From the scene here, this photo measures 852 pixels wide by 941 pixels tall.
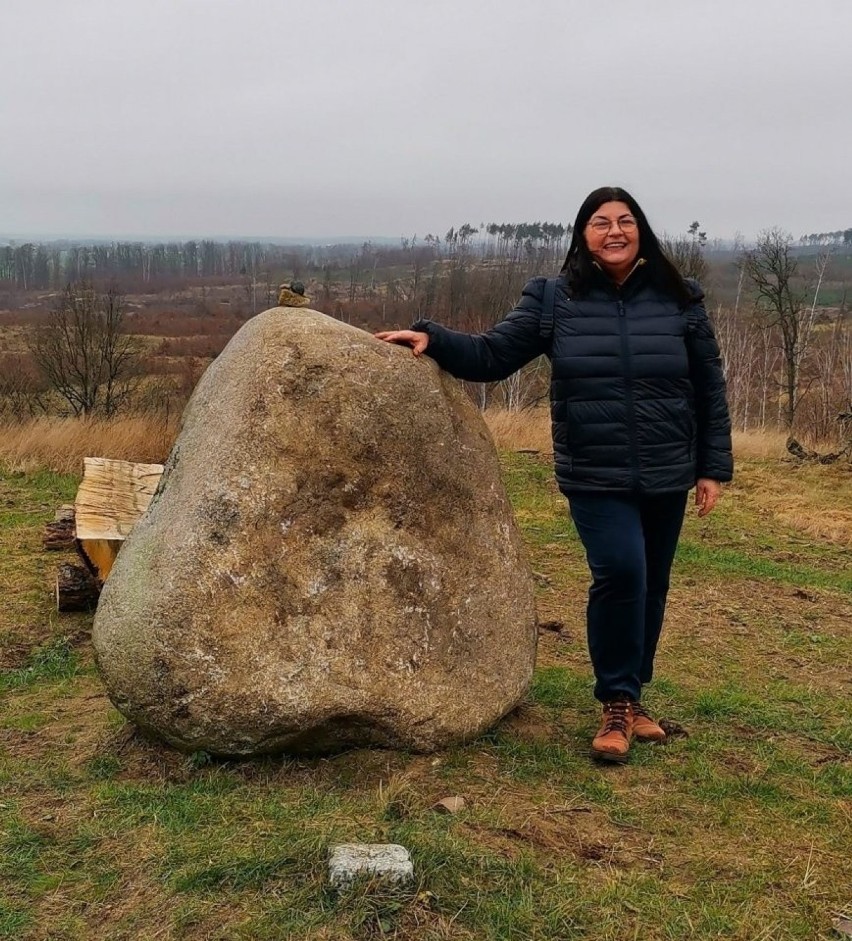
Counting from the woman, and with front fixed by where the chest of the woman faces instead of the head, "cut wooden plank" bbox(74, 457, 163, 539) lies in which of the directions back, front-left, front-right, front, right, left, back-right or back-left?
back-right

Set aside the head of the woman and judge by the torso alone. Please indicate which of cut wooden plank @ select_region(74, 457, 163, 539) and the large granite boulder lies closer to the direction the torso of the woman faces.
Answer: the large granite boulder

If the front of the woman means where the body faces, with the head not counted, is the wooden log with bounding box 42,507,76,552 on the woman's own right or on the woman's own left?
on the woman's own right

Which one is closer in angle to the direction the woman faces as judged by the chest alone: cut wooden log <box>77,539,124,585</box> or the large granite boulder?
the large granite boulder

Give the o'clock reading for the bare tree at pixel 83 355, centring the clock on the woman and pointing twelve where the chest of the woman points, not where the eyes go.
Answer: The bare tree is roughly at 5 o'clock from the woman.

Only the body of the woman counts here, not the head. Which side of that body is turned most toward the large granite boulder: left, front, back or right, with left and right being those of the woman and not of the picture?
right

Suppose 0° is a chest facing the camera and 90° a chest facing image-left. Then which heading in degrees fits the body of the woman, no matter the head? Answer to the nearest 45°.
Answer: approximately 0°

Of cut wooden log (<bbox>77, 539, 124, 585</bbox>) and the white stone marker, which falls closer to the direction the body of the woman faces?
the white stone marker

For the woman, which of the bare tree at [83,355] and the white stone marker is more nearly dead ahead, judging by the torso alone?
the white stone marker

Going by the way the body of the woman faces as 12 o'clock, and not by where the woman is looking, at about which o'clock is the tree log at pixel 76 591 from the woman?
The tree log is roughly at 4 o'clock from the woman.

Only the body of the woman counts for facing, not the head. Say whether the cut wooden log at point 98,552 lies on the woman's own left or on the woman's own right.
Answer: on the woman's own right
